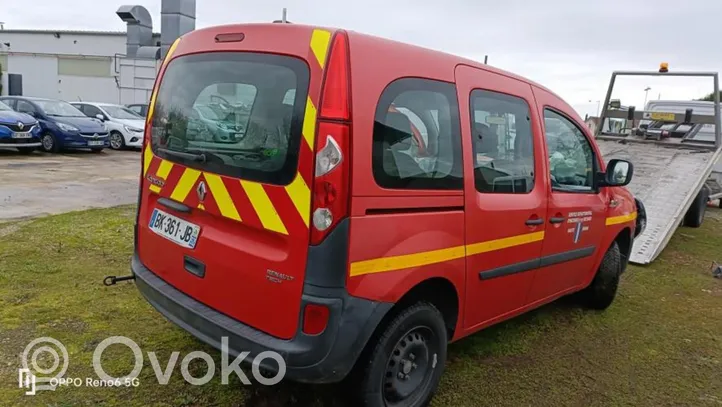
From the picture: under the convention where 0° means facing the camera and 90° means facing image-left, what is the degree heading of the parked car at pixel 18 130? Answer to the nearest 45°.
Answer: approximately 315°

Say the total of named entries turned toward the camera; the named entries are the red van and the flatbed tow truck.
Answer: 0

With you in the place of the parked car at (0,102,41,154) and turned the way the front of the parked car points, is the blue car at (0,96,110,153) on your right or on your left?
on your left

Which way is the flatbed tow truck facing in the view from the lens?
facing away from the viewer and to the right of the viewer

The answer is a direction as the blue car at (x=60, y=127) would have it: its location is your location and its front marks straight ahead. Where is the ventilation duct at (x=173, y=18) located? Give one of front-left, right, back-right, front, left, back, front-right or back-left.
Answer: left

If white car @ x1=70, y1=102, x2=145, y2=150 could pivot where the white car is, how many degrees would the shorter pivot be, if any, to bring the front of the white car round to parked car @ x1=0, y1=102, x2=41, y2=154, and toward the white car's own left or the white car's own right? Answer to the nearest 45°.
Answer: approximately 90° to the white car's own right

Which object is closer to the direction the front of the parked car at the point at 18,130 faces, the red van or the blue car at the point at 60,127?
the red van

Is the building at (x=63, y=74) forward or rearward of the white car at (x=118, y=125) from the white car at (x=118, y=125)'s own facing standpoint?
rearward

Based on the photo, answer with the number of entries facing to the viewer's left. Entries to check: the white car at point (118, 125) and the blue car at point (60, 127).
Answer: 0

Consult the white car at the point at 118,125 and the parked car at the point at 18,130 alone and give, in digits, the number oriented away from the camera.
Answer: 0

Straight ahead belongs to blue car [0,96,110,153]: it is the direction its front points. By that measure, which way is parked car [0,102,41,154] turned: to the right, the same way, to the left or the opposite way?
the same way

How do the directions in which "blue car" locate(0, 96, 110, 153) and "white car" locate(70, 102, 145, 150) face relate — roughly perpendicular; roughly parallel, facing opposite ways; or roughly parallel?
roughly parallel

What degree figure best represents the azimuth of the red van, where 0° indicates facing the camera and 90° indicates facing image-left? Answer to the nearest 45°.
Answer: approximately 225°

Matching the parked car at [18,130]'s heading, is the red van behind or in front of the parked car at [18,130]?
in front
